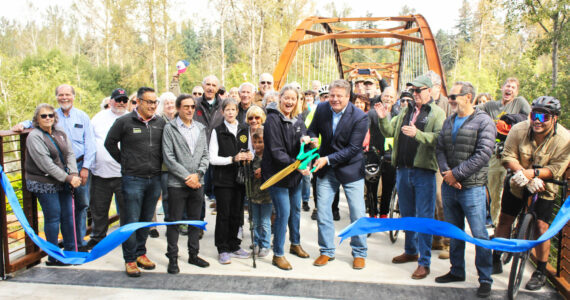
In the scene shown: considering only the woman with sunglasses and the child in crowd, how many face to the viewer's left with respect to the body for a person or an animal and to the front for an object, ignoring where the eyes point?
0

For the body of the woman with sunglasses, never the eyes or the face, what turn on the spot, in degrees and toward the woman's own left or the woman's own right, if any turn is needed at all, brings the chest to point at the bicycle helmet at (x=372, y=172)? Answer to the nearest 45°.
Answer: approximately 45° to the woman's own left

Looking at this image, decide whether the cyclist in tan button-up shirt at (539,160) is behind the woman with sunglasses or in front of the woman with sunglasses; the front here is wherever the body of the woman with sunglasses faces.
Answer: in front

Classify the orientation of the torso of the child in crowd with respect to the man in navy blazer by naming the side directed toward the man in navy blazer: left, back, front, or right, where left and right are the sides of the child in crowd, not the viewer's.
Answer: left

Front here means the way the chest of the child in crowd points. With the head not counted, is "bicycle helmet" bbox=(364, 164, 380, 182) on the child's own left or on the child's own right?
on the child's own left

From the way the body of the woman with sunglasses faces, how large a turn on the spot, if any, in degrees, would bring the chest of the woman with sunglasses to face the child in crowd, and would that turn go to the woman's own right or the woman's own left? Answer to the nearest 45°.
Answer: approximately 45° to the woman's own left

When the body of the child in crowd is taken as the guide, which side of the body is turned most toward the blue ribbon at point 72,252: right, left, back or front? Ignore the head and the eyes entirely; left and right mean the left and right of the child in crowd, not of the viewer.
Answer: right

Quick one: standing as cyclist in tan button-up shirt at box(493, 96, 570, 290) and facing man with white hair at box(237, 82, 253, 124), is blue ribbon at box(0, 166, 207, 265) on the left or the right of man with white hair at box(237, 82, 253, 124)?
left

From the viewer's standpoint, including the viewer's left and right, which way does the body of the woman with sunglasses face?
facing the viewer and to the right of the viewer

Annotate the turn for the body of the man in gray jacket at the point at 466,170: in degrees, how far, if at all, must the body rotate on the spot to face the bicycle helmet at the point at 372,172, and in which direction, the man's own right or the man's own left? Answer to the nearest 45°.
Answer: approximately 90° to the man's own right

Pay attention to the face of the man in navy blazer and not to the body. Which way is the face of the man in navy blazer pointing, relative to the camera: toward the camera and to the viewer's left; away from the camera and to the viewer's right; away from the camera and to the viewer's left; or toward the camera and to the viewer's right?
toward the camera and to the viewer's left
